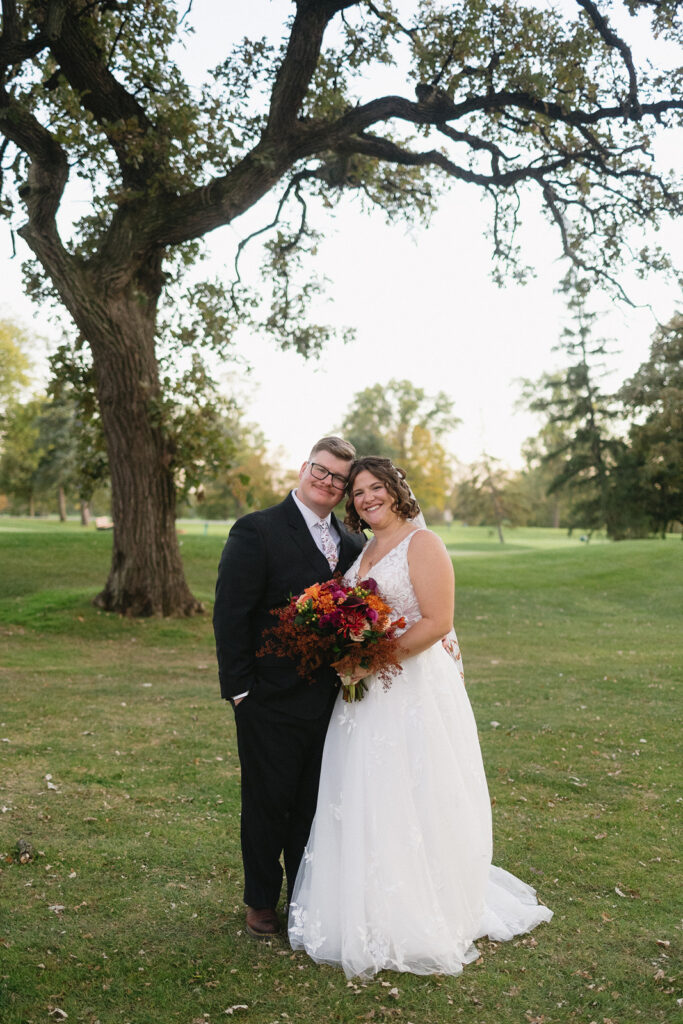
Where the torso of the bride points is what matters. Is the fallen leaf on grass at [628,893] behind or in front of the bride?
behind

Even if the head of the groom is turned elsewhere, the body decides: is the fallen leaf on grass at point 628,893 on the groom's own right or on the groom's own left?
on the groom's own left

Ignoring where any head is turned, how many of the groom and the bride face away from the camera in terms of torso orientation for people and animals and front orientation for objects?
0

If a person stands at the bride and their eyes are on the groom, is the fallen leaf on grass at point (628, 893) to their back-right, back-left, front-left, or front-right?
back-right

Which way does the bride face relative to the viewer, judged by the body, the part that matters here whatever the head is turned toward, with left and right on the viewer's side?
facing the viewer and to the left of the viewer

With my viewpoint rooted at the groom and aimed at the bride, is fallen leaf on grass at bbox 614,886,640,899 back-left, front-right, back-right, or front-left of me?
front-left

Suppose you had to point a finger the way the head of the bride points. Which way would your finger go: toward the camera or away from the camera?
toward the camera

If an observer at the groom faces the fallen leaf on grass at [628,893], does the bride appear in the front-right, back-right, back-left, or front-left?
front-right
